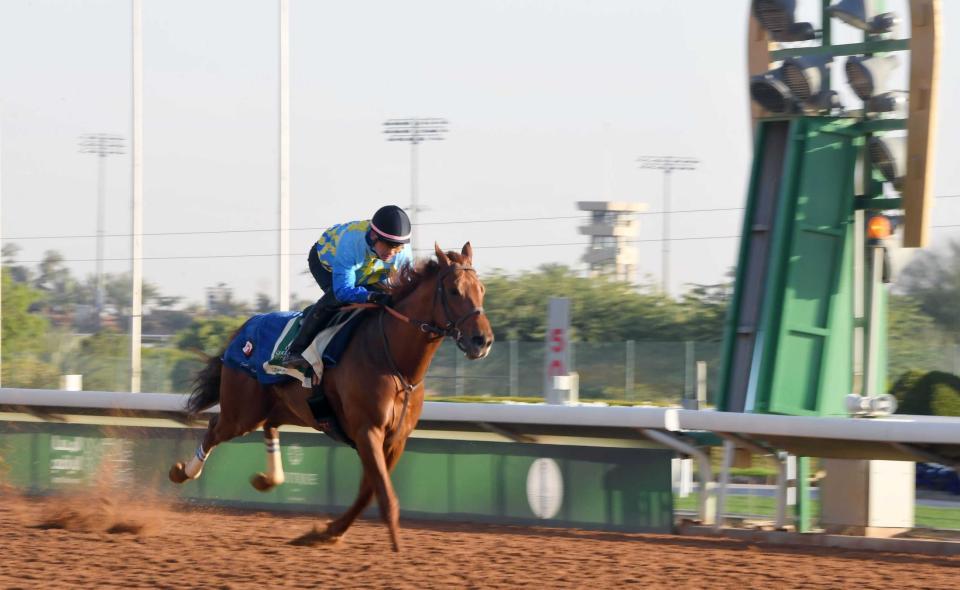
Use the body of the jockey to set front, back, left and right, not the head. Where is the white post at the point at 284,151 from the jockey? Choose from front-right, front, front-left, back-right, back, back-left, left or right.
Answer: back-left

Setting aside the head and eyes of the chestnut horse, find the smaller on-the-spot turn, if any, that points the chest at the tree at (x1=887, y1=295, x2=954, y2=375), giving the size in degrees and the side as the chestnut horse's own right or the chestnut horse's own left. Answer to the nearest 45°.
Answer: approximately 90° to the chestnut horse's own left

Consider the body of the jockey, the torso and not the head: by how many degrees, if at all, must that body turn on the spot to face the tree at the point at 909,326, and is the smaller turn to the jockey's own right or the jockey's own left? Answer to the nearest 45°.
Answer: approximately 90° to the jockey's own left

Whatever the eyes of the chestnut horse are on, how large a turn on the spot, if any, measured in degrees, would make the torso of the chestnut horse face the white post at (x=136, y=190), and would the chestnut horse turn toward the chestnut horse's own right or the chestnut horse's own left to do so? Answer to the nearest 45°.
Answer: approximately 135° to the chestnut horse's own left

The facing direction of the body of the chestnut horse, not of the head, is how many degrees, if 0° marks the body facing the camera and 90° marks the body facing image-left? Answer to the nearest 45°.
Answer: approximately 315°
